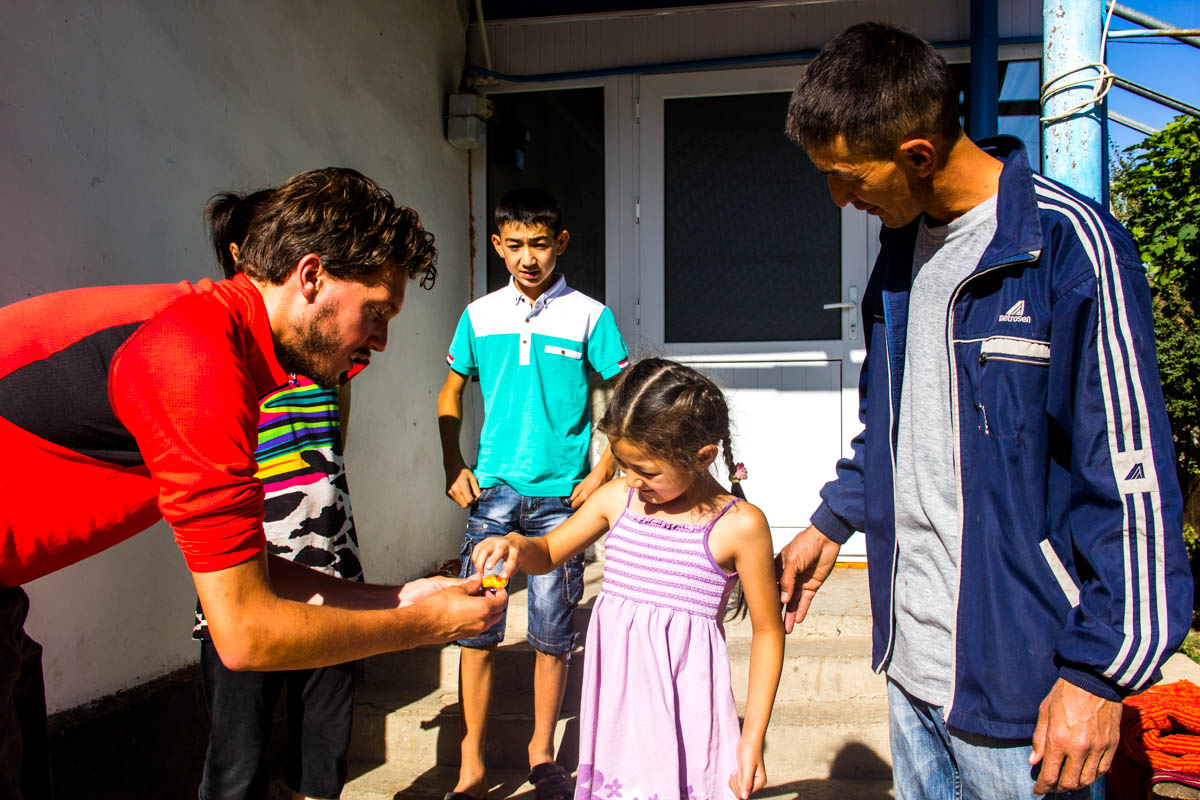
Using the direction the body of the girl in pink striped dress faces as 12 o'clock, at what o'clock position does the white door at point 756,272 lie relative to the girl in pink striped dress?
The white door is roughly at 5 o'clock from the girl in pink striped dress.

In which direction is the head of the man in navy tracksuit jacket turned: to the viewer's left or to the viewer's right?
to the viewer's left

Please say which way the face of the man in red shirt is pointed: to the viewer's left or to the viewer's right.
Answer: to the viewer's right

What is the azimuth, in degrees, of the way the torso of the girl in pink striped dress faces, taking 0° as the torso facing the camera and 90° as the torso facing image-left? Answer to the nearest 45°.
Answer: approximately 45°

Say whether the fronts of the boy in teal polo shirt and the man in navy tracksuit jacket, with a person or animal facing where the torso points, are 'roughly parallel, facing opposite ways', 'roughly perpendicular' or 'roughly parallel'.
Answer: roughly perpendicular

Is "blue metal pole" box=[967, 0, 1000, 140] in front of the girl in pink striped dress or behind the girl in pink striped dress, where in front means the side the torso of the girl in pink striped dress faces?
behind

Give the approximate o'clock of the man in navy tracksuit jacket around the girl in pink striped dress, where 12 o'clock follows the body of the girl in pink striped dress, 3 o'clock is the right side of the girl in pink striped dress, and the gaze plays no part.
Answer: The man in navy tracksuit jacket is roughly at 9 o'clock from the girl in pink striped dress.

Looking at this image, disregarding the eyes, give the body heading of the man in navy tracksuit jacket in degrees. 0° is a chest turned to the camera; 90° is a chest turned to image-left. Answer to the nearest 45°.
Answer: approximately 45°
